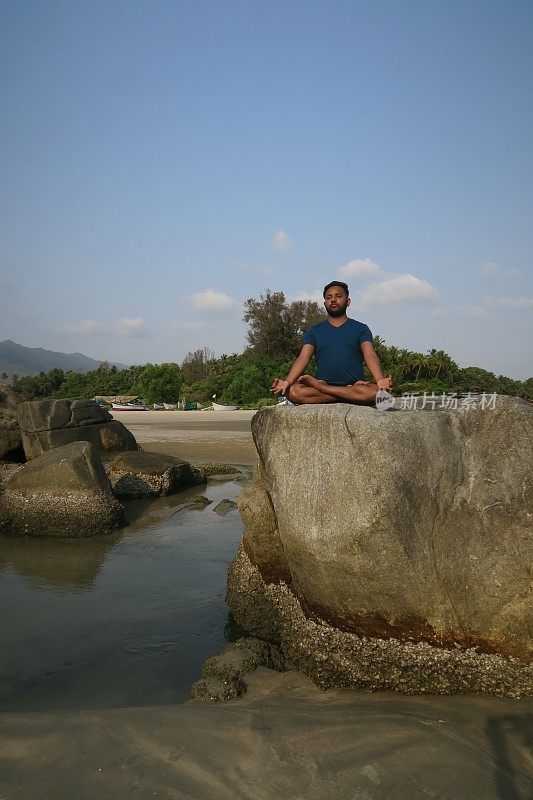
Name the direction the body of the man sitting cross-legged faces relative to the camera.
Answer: toward the camera

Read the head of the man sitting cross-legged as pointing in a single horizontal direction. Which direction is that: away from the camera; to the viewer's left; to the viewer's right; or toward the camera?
toward the camera

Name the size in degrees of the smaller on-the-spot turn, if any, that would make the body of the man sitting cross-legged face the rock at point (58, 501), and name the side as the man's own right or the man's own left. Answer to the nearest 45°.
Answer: approximately 135° to the man's own right

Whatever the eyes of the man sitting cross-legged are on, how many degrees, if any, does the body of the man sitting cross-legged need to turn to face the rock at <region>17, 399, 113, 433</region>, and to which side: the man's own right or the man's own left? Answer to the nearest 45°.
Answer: approximately 135° to the man's own right

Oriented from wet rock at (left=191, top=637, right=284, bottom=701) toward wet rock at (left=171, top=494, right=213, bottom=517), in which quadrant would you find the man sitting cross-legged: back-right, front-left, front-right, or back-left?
front-right

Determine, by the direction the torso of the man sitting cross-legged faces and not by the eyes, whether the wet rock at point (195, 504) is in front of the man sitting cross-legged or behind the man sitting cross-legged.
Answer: behind

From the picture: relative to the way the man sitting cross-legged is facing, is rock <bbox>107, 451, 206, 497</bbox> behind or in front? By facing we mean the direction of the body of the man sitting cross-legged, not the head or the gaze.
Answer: behind

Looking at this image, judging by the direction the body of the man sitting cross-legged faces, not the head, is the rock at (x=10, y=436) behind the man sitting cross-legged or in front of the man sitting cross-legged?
behind
